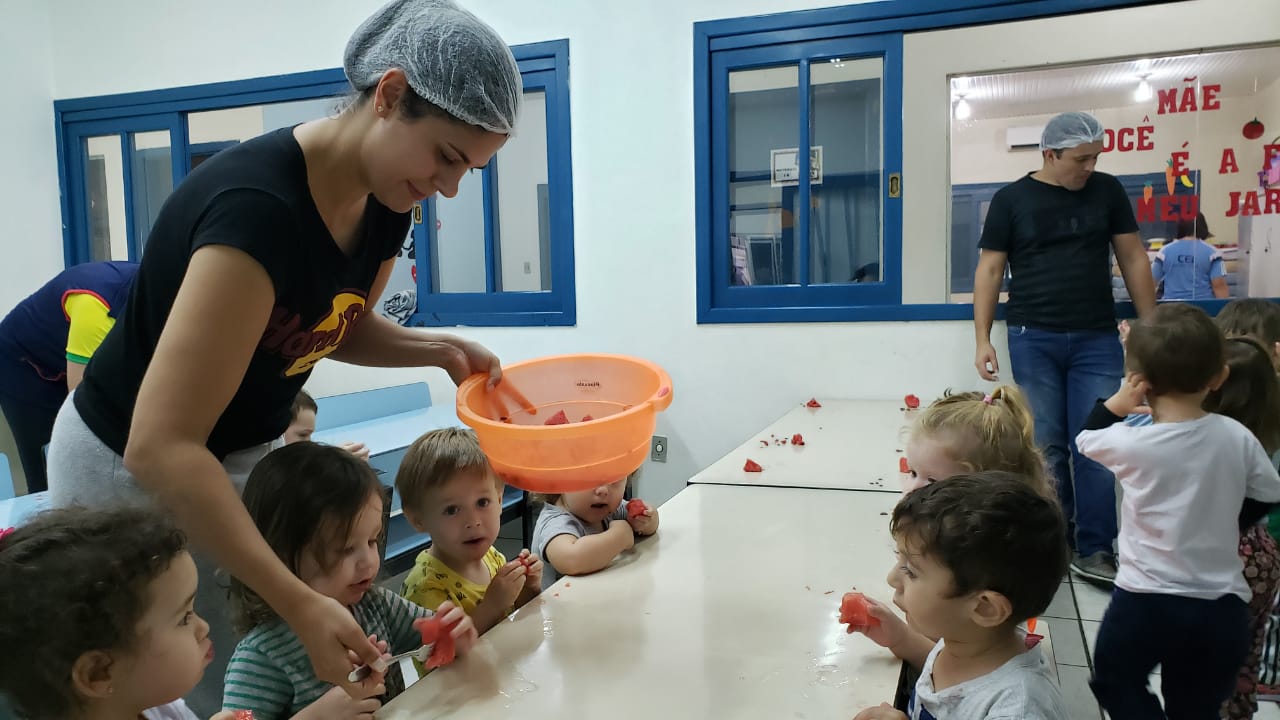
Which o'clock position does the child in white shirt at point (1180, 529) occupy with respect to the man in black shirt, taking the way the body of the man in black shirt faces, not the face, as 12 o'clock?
The child in white shirt is roughly at 12 o'clock from the man in black shirt.

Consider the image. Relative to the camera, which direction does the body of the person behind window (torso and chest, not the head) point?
away from the camera

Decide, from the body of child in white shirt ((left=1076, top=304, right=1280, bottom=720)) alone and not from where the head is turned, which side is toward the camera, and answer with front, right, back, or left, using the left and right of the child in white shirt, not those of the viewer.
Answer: back

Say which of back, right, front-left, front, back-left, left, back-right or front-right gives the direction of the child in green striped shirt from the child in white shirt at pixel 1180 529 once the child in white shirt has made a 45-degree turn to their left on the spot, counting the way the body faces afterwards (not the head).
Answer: left

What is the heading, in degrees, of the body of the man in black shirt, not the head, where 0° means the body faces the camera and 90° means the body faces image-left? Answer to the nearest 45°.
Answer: approximately 0°

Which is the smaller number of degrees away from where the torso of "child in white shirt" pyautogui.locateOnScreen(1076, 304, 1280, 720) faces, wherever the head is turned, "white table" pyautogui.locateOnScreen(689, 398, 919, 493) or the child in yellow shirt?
the white table

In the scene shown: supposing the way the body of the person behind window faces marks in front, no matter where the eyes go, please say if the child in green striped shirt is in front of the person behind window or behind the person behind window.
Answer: behind

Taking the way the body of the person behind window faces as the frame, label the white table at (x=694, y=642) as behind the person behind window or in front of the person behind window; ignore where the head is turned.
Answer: behind

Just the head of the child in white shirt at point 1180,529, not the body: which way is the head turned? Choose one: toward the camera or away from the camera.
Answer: away from the camera
